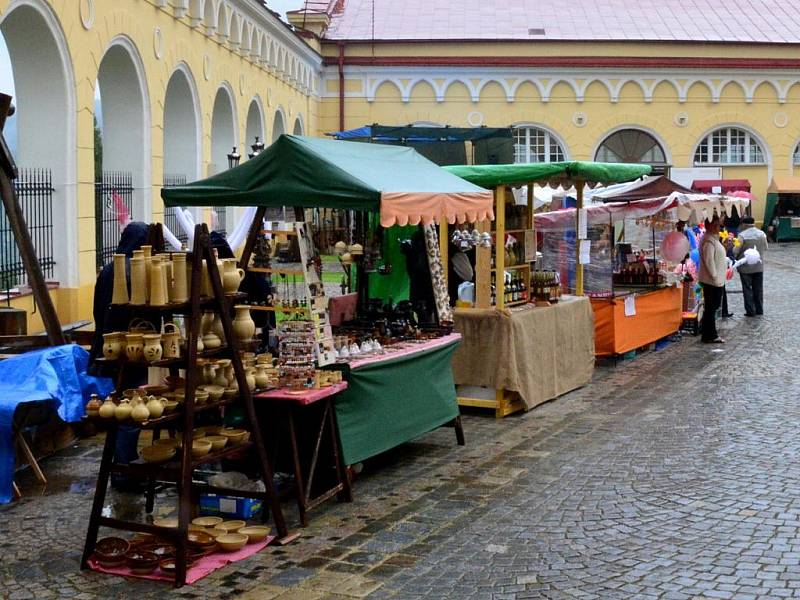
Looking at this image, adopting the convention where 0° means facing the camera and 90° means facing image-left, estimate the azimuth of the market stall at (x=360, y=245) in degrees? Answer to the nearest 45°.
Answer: approximately 315°

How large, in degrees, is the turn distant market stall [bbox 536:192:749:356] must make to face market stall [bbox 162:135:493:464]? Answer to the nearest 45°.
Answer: approximately 45° to its right

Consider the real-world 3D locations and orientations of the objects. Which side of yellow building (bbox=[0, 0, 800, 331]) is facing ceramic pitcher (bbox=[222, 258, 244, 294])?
front

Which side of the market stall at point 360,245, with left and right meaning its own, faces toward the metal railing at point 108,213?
back

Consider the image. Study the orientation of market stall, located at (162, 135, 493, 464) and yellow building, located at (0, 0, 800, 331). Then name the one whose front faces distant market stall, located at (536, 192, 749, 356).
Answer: the yellow building

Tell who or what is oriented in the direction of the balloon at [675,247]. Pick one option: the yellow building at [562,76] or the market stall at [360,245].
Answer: the yellow building

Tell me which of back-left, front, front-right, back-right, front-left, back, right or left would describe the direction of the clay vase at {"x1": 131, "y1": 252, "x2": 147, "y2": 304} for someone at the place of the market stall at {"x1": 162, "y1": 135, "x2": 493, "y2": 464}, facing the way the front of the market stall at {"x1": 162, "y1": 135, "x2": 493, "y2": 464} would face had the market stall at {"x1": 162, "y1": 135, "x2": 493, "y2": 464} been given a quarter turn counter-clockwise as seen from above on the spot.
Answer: back

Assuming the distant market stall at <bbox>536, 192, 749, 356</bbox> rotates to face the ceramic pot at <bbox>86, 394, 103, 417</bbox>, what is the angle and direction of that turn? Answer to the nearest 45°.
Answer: approximately 45° to its right

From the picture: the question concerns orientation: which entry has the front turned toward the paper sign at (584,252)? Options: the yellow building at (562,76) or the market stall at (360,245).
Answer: the yellow building
